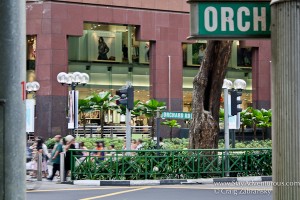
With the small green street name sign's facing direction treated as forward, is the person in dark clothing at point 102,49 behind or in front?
behind

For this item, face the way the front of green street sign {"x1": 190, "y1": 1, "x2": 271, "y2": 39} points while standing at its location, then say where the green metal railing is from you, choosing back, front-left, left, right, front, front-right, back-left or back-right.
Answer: back

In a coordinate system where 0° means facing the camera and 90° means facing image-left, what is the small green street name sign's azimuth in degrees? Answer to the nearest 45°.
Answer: approximately 0°

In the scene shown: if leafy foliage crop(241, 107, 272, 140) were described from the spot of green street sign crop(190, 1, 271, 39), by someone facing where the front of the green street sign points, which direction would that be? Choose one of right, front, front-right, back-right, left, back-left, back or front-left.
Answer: back

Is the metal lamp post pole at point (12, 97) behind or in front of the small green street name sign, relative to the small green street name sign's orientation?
in front

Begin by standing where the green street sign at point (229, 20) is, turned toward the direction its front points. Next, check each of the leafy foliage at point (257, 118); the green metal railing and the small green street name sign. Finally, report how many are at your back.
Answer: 3

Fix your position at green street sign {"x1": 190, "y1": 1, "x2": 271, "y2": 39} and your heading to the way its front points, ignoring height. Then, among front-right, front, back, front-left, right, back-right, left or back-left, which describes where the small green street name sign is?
back

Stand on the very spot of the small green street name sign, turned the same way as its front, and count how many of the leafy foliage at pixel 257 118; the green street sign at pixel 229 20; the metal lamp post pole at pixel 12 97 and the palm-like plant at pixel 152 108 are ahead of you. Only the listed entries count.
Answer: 2

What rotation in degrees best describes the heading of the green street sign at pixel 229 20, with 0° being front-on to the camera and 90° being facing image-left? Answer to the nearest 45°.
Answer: approximately 0°

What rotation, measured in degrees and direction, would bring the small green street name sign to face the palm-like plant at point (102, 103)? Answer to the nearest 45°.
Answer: approximately 180°
